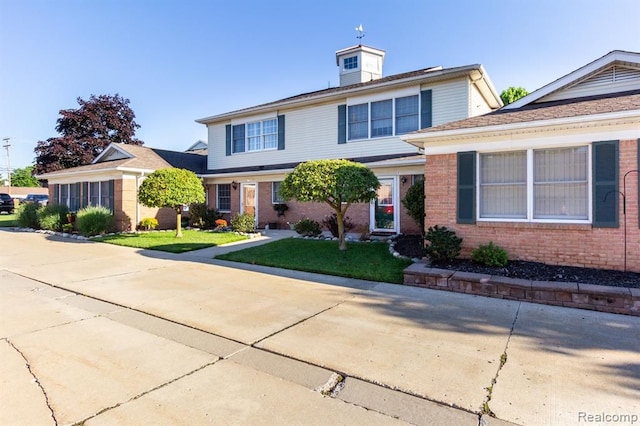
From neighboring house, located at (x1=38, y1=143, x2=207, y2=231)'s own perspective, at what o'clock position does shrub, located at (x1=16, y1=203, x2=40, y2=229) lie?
The shrub is roughly at 3 o'clock from the neighboring house.

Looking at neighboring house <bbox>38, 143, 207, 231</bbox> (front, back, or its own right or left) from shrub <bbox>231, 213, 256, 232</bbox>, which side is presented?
left

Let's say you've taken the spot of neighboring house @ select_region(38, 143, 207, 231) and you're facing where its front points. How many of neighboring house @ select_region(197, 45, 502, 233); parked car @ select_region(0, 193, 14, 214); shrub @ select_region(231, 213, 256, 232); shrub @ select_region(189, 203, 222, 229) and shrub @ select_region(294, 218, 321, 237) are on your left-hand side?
4

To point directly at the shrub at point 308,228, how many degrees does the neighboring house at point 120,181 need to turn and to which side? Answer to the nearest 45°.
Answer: approximately 90° to its left

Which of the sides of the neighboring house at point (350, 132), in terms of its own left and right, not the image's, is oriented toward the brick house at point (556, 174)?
left

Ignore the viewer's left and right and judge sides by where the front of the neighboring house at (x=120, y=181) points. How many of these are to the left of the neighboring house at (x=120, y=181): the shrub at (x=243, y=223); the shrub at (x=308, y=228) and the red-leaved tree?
2

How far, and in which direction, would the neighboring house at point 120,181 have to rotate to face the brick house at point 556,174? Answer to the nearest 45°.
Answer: approximately 90° to its left

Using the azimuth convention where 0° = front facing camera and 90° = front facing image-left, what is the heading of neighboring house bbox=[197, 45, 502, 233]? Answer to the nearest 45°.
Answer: approximately 45°

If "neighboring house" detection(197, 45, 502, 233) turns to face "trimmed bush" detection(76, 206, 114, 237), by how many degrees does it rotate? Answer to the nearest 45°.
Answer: approximately 45° to its right

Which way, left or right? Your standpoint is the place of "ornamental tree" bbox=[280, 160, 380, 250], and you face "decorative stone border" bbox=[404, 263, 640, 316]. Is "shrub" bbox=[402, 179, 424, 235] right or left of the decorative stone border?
left

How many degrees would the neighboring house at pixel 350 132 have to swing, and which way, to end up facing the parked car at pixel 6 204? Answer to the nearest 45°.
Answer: approximately 90° to its right

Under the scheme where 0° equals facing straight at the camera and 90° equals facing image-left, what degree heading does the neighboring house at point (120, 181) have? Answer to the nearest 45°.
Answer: approximately 45°
